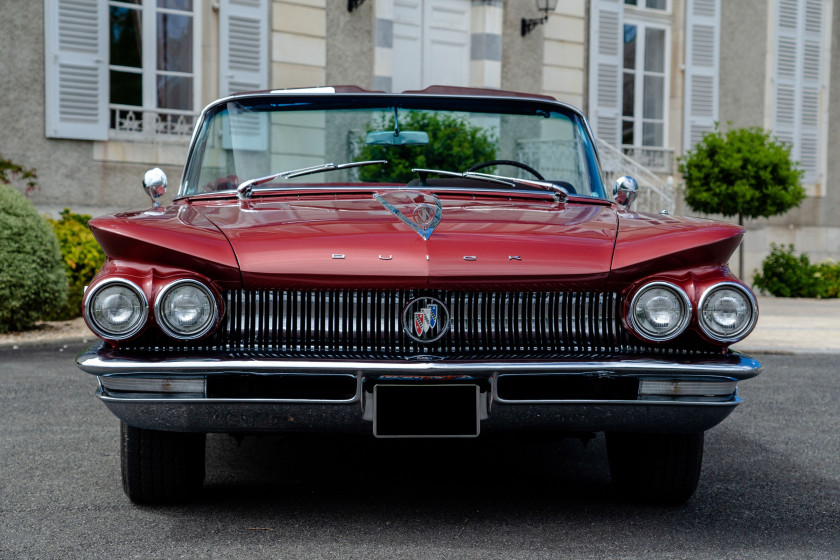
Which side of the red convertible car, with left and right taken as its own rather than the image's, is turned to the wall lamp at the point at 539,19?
back

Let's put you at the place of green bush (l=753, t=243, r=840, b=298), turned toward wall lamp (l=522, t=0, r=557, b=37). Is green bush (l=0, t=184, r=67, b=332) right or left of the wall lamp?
left

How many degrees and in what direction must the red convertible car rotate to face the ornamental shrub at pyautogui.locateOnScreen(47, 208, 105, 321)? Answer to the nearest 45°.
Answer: approximately 135° to its right

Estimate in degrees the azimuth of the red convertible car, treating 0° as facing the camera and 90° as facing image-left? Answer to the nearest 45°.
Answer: approximately 0°

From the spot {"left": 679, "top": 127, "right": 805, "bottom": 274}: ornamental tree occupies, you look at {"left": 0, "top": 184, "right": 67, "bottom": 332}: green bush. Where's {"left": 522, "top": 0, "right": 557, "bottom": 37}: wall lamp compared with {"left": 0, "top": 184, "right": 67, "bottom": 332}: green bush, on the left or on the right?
right

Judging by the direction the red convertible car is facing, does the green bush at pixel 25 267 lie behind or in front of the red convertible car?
behind

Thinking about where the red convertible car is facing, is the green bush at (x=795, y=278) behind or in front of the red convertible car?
behind
